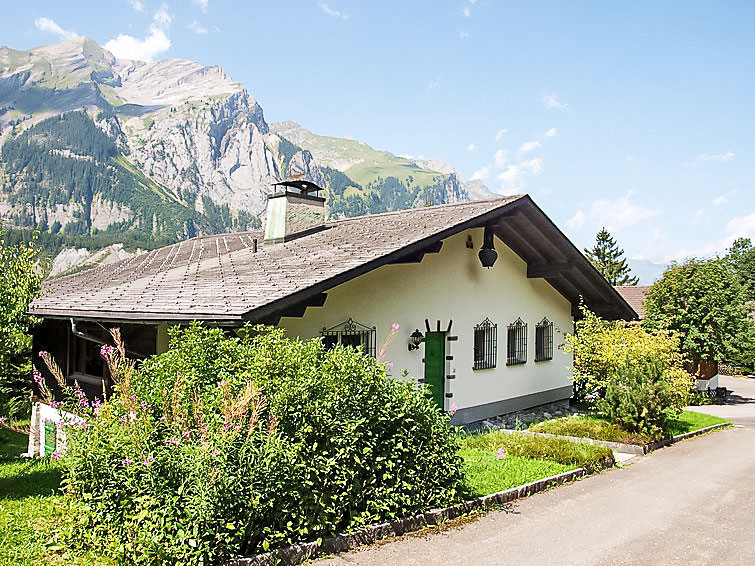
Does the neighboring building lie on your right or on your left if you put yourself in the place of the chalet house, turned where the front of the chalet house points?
on your left

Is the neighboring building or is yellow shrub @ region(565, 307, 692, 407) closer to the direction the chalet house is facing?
the yellow shrub

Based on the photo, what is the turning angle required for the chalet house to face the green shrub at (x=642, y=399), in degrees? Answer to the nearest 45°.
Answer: approximately 45° to its left

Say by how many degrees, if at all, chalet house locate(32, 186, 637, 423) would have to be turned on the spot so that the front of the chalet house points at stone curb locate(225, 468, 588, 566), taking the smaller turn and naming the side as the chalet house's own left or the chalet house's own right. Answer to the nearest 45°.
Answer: approximately 45° to the chalet house's own right

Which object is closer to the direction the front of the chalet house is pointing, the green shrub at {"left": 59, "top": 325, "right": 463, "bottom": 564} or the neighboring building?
the green shrub

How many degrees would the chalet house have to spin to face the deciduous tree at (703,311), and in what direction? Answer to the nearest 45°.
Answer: approximately 90° to its left

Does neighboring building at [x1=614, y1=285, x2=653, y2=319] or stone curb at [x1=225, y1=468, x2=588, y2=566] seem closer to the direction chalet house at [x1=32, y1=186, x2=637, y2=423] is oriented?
the stone curb

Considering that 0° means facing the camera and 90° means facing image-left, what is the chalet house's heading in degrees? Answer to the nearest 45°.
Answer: approximately 315°

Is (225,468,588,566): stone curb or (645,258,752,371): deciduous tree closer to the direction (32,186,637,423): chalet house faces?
the stone curb
